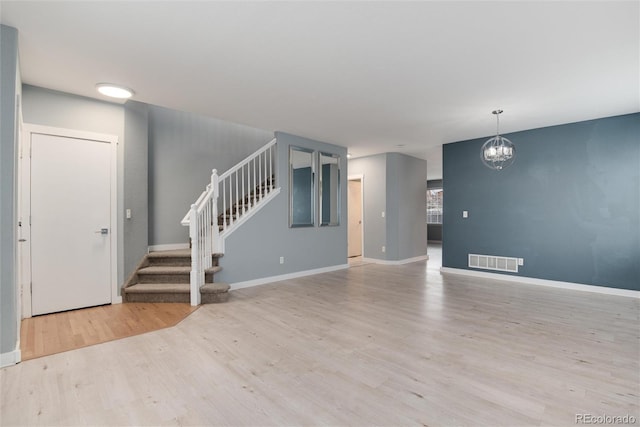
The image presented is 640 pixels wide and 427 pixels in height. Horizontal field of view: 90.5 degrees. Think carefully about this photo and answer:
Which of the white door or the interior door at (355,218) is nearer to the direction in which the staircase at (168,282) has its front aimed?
the white door

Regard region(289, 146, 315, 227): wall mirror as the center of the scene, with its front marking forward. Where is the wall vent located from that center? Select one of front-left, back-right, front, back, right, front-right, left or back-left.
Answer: front-left

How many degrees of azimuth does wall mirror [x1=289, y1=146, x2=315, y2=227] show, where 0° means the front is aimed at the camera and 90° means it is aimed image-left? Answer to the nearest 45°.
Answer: approximately 315°

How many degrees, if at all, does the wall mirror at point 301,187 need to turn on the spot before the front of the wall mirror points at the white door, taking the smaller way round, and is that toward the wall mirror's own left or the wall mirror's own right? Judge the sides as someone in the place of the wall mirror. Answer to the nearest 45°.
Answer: approximately 90° to the wall mirror's own right

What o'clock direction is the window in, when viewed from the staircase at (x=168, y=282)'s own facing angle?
The window is roughly at 8 o'clock from the staircase.

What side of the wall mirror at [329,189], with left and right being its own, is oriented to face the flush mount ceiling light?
right

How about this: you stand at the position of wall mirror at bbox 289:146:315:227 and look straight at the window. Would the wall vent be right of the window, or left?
right

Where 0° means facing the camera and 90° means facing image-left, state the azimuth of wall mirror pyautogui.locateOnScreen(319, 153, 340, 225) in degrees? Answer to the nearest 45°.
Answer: approximately 315°

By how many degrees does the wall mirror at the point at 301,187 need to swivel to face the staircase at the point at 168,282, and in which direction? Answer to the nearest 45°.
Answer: approximately 90° to its right
